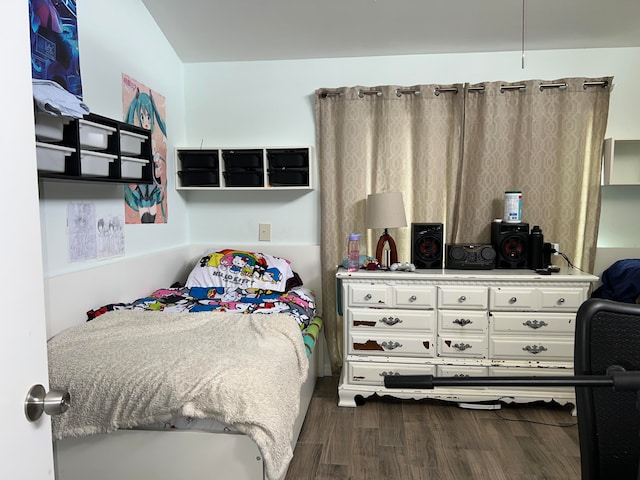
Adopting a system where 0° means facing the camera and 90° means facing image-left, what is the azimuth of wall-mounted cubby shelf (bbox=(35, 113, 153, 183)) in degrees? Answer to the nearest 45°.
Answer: approximately 315°

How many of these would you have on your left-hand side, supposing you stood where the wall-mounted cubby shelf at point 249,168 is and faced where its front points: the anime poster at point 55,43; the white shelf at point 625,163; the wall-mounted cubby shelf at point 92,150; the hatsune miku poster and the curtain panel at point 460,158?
2

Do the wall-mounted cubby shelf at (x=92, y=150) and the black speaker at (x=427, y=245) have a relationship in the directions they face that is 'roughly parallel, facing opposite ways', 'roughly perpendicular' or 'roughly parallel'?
roughly perpendicular

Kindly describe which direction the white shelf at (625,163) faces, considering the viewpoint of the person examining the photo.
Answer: facing the viewer

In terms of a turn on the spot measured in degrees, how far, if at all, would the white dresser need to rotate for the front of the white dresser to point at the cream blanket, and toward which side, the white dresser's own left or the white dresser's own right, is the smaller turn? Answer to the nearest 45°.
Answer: approximately 45° to the white dresser's own right

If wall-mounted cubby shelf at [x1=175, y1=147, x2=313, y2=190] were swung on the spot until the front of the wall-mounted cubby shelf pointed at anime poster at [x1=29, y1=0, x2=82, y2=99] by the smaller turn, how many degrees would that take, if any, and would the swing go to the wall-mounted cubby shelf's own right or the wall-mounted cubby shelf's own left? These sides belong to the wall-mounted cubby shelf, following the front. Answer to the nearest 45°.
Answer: approximately 45° to the wall-mounted cubby shelf's own right

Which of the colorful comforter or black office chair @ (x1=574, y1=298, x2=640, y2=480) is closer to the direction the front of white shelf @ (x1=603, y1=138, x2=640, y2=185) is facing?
the black office chair

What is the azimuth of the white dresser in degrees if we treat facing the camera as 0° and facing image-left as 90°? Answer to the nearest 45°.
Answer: approximately 0°

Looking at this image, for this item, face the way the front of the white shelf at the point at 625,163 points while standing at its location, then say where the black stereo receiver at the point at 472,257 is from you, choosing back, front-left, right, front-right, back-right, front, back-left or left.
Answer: front-right

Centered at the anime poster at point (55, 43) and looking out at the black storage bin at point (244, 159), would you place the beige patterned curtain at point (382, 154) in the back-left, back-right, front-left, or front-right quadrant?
front-right

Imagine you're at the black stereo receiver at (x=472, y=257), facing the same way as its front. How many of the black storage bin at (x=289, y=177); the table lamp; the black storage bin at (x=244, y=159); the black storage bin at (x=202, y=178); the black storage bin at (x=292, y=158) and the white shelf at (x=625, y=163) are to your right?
5

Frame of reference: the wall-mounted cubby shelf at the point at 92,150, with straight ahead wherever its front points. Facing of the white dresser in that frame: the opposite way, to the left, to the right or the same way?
to the right

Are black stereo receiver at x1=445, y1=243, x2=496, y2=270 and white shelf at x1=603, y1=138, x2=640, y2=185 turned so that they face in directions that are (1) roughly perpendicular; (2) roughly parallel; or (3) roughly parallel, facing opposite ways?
roughly parallel

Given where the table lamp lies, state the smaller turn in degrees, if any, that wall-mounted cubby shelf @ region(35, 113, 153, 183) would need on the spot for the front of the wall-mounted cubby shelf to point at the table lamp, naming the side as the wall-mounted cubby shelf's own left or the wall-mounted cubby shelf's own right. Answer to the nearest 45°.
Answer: approximately 45° to the wall-mounted cubby shelf's own left

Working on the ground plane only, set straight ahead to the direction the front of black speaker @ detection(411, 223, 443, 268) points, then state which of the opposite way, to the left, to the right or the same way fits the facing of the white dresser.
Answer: the same way

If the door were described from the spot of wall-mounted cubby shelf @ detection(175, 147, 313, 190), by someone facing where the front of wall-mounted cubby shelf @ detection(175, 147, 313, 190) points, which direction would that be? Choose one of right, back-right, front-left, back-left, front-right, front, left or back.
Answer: front

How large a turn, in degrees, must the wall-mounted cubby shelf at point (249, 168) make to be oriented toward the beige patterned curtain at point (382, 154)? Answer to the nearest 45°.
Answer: approximately 90° to its left

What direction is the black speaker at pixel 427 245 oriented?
toward the camera

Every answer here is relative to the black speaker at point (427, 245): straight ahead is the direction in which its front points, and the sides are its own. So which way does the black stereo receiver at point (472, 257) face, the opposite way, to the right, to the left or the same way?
the same way
